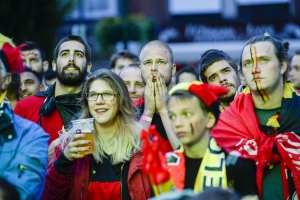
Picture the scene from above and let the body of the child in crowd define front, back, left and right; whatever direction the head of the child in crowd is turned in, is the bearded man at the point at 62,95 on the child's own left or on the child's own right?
on the child's own right

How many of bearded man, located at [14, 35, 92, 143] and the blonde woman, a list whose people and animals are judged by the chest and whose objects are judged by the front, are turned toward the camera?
2

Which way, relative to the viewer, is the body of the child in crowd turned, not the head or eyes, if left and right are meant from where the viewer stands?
facing the viewer and to the left of the viewer

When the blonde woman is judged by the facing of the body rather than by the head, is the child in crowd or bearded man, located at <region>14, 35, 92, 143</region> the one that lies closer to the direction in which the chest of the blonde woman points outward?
the child in crowd

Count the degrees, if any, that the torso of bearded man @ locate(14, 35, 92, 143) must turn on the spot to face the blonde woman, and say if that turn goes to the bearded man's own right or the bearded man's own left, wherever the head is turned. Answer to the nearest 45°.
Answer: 0° — they already face them

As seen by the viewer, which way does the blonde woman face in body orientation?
toward the camera

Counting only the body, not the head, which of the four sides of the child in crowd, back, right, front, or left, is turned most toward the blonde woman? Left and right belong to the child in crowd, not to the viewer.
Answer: right

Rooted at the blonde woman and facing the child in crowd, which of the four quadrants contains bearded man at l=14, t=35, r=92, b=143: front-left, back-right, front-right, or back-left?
back-left

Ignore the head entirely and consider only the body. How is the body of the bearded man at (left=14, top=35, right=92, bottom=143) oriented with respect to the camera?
toward the camera

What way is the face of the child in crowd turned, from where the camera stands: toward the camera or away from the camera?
toward the camera
